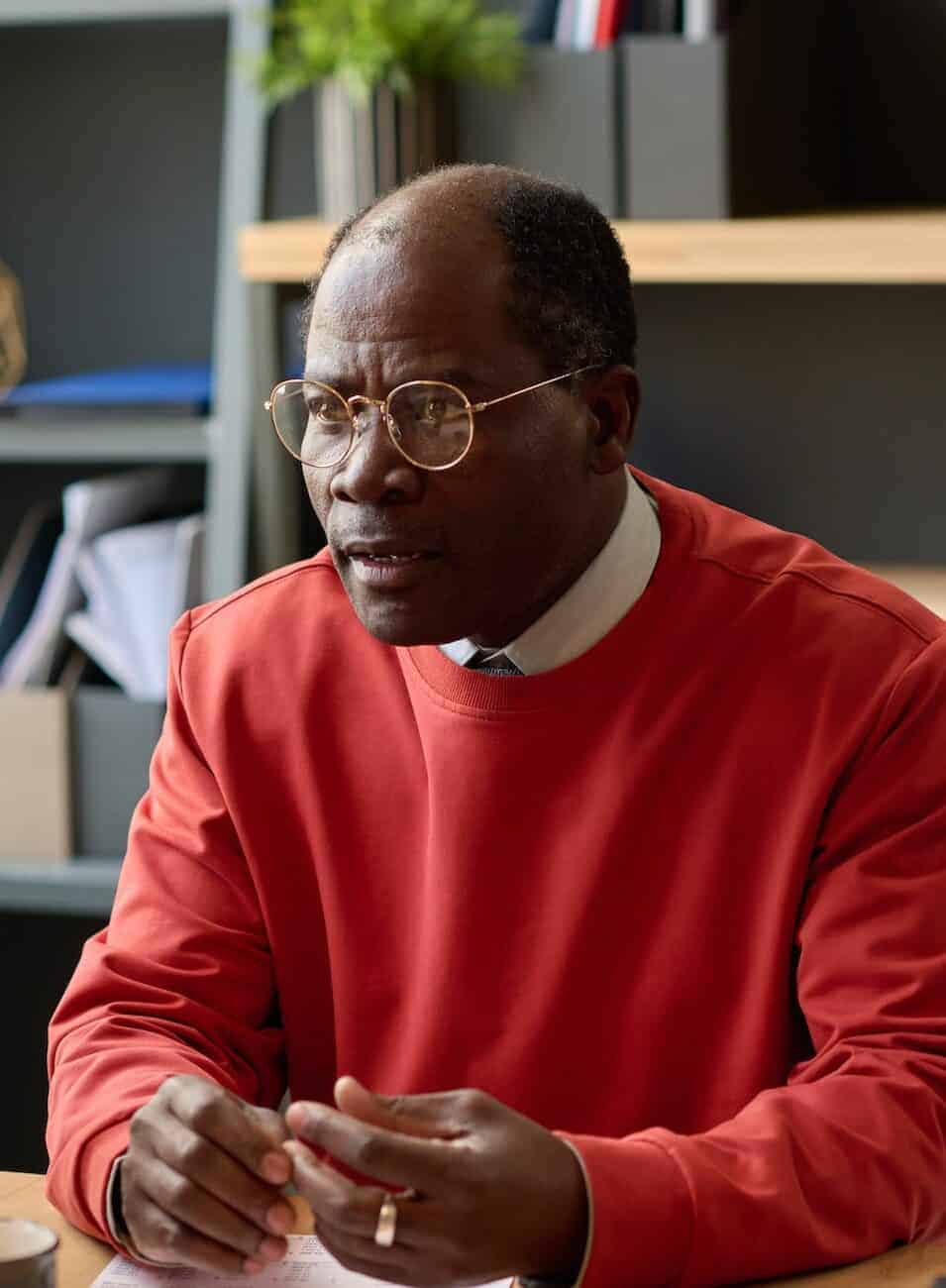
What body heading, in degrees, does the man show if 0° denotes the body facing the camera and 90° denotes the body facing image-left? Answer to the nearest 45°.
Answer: approximately 45°

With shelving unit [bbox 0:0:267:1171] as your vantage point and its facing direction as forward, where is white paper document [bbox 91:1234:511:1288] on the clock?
The white paper document is roughly at 12 o'clock from the shelving unit.

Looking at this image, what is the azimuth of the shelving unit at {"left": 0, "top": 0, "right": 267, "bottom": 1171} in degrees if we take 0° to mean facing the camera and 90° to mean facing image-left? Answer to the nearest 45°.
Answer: approximately 0°
